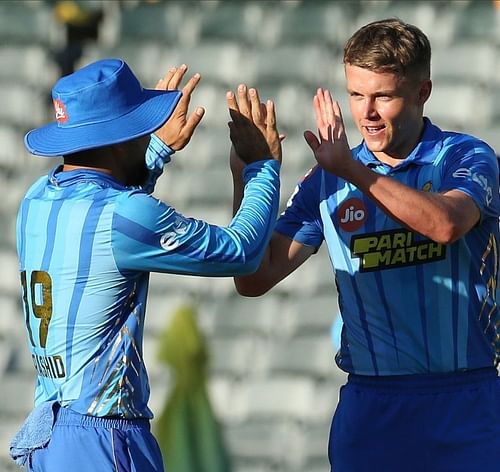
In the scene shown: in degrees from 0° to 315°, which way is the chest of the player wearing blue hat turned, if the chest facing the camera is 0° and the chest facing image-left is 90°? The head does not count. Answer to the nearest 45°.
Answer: approximately 225°

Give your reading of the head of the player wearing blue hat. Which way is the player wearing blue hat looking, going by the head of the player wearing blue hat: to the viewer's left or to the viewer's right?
to the viewer's right
